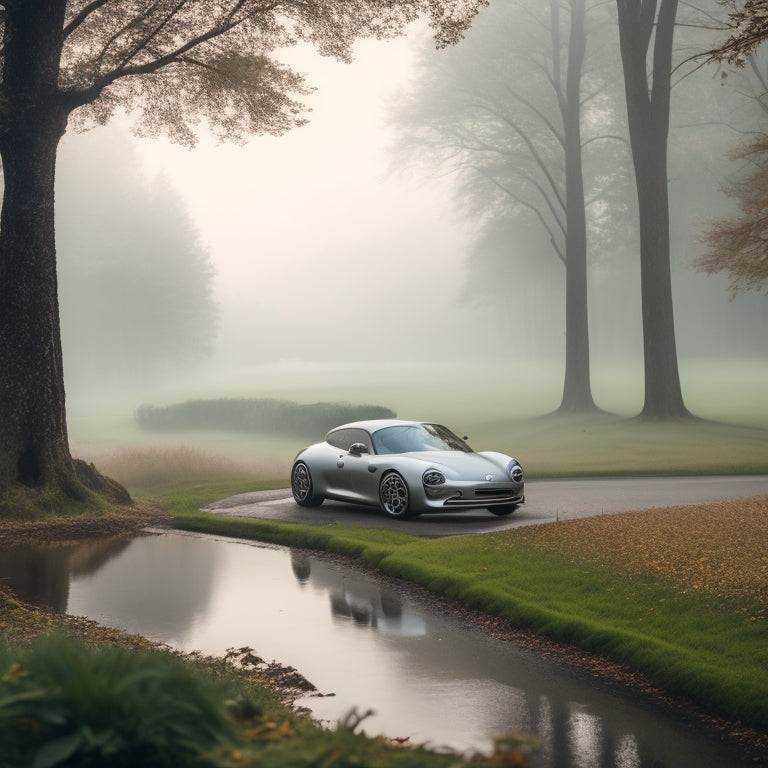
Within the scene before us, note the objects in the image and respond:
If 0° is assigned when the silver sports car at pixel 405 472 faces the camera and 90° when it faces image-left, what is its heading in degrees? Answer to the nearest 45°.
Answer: approximately 315°

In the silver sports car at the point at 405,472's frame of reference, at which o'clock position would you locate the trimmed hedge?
The trimmed hedge is roughly at 7 o'clock from the silver sports car.
